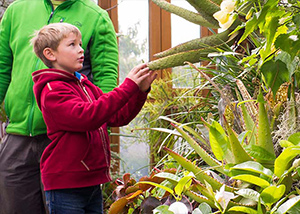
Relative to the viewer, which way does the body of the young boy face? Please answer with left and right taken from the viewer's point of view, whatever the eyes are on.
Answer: facing to the right of the viewer

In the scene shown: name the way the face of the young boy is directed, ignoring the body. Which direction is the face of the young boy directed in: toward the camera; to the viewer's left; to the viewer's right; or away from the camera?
to the viewer's right
